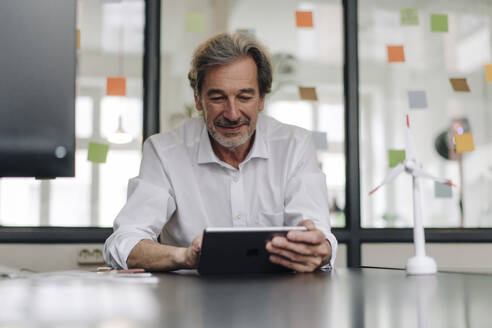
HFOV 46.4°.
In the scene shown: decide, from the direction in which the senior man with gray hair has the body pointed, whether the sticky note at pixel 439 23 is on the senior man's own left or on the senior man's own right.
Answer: on the senior man's own left

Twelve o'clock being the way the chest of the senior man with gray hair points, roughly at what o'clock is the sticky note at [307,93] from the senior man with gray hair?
The sticky note is roughly at 7 o'clock from the senior man with gray hair.

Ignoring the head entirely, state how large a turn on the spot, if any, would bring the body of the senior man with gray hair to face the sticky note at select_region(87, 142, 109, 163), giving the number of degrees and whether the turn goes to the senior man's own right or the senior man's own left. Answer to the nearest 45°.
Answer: approximately 135° to the senior man's own right

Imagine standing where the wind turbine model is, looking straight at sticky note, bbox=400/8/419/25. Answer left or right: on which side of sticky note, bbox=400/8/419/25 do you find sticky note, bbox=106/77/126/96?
left

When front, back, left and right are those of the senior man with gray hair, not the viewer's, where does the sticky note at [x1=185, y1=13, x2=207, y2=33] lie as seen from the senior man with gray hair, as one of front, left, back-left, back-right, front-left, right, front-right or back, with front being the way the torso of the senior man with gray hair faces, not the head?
back

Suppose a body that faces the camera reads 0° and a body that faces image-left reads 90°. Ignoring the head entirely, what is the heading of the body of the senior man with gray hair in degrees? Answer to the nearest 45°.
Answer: approximately 0°

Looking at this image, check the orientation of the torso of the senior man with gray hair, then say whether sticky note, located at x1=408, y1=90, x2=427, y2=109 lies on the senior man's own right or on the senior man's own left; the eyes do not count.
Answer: on the senior man's own left

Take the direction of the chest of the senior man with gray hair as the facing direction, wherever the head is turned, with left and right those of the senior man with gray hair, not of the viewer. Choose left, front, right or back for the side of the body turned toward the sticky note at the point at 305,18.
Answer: back

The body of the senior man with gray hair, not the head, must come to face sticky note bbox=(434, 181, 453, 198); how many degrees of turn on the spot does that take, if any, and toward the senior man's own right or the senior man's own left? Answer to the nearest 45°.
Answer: approximately 135° to the senior man's own left

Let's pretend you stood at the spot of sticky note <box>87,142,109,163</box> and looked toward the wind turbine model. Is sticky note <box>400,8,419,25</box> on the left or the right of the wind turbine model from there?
left

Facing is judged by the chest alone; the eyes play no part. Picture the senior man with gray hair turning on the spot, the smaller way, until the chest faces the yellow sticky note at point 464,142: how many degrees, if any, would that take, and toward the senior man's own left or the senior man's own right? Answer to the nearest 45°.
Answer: approximately 135° to the senior man's own left

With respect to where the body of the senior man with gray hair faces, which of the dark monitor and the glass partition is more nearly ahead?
the dark monitor

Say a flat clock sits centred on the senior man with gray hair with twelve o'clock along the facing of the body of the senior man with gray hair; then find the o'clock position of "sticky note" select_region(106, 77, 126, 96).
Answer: The sticky note is roughly at 5 o'clock from the senior man with gray hair.

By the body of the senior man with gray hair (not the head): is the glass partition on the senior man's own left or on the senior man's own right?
on the senior man's own left

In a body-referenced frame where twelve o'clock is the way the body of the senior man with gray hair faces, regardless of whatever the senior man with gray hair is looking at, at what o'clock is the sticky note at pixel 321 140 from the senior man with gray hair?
The sticky note is roughly at 7 o'clock from the senior man with gray hair.
